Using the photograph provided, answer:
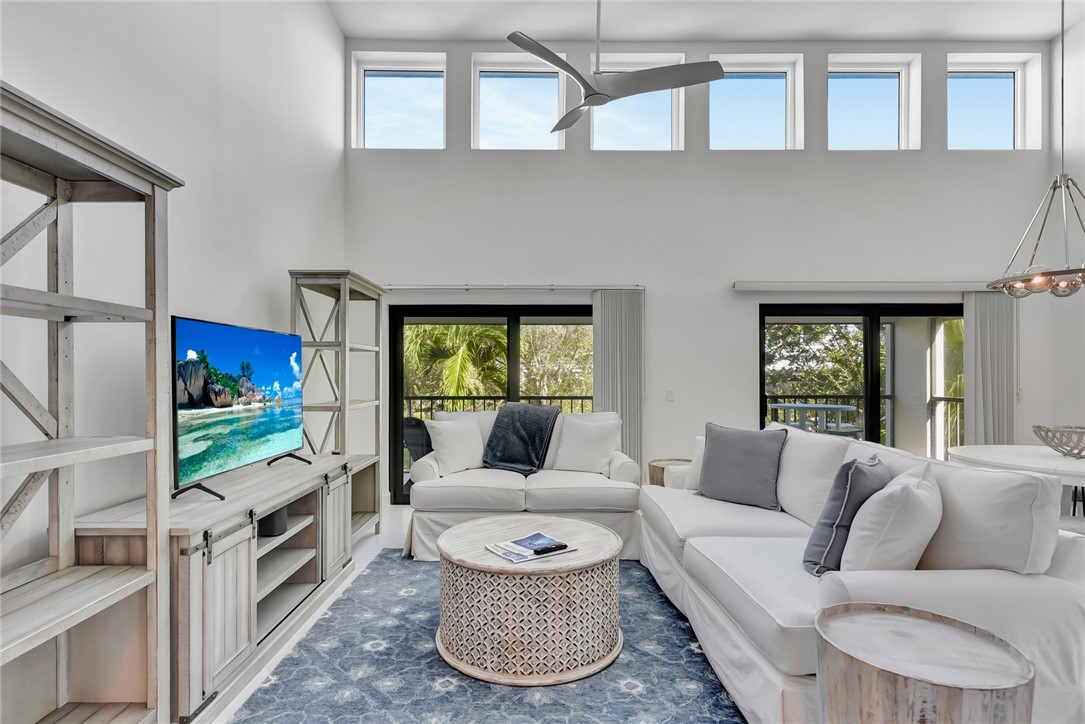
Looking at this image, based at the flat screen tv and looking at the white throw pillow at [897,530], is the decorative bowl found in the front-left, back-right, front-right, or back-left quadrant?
front-left

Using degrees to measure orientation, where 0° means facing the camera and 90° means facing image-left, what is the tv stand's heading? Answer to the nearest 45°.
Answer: approximately 315°

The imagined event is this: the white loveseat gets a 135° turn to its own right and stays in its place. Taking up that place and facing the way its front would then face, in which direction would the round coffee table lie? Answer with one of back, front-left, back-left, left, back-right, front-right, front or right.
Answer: back-left

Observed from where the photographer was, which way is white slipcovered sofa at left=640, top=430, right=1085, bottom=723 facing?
facing the viewer and to the left of the viewer

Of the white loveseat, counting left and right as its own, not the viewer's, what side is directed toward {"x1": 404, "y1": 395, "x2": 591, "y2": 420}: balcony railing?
back

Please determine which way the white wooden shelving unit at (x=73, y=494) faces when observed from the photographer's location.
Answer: facing the viewer and to the right of the viewer

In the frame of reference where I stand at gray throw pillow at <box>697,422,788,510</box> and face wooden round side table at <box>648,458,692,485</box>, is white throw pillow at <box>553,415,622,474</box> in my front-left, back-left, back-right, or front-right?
front-left

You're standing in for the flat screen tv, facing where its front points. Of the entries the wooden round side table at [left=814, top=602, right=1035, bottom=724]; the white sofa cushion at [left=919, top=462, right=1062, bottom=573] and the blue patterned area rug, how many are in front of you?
3

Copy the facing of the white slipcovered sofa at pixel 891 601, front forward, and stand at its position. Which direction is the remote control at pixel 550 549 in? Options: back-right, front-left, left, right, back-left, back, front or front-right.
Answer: front-right

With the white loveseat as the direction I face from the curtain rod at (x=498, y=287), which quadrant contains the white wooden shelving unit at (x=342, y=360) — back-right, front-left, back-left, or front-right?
front-right

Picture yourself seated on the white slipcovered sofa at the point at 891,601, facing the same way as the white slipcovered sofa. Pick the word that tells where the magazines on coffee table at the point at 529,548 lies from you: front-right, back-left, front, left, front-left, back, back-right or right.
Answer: front-right

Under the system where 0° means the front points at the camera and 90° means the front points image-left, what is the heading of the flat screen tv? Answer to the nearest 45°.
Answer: approximately 315°

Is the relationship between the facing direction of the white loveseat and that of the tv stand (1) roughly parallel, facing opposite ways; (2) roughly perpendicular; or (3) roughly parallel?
roughly perpendicular

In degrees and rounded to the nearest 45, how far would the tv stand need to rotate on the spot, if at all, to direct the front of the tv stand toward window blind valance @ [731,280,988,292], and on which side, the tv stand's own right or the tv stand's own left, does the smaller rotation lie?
approximately 45° to the tv stand's own left

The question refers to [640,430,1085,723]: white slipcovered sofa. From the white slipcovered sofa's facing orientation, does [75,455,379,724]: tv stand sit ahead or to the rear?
ahead

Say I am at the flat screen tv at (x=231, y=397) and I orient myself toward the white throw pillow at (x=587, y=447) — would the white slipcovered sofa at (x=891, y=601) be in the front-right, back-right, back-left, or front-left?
front-right

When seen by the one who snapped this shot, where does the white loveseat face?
facing the viewer

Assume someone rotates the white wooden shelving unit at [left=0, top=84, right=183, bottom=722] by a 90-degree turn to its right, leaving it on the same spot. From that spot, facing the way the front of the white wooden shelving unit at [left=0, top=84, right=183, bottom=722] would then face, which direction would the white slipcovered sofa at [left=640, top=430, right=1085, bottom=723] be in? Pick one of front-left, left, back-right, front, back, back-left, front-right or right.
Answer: left
